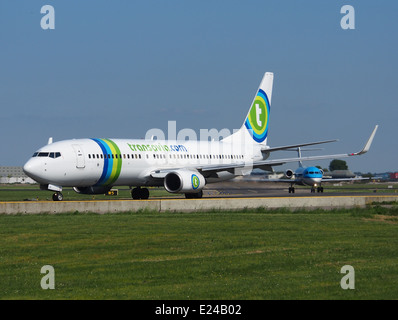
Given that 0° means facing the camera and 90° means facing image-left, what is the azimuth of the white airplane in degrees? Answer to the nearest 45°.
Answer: approximately 45°
